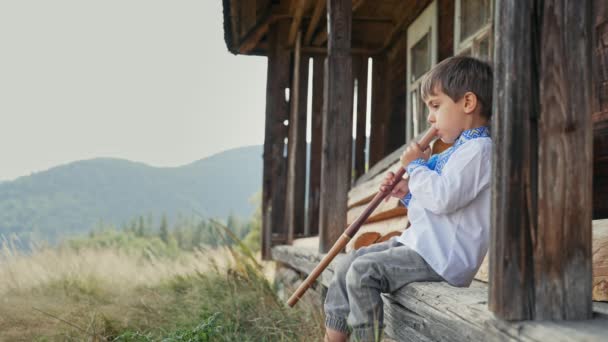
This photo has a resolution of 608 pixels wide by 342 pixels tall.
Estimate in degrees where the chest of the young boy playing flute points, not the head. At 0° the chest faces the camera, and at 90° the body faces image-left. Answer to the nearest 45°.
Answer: approximately 90°

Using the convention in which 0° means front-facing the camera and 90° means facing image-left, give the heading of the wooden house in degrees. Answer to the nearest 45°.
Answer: approximately 45°
